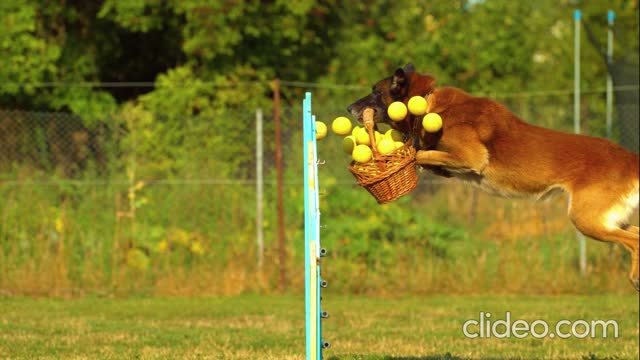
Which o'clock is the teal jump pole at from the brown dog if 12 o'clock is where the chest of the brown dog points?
The teal jump pole is roughly at 11 o'clock from the brown dog.

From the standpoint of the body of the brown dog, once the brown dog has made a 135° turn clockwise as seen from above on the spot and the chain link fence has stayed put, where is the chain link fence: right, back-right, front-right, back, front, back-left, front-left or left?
left

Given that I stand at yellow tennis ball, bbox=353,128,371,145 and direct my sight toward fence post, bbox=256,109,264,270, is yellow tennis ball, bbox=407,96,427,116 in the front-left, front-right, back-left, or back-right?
back-right

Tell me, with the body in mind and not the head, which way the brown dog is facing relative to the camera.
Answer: to the viewer's left

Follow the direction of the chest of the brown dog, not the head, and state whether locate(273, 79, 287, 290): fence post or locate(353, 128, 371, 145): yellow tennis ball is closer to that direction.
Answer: the yellow tennis ball

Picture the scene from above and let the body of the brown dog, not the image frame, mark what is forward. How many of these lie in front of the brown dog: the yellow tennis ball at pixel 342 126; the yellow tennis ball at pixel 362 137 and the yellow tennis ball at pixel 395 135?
3

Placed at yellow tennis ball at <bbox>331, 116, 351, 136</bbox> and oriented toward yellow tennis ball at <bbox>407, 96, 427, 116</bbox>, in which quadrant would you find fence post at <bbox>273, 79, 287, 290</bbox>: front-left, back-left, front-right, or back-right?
back-left

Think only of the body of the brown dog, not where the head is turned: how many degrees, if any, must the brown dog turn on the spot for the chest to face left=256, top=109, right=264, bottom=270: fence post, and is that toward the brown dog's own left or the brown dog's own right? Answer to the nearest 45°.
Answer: approximately 45° to the brown dog's own right

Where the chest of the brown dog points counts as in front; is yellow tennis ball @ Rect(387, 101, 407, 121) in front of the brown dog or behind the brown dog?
in front
